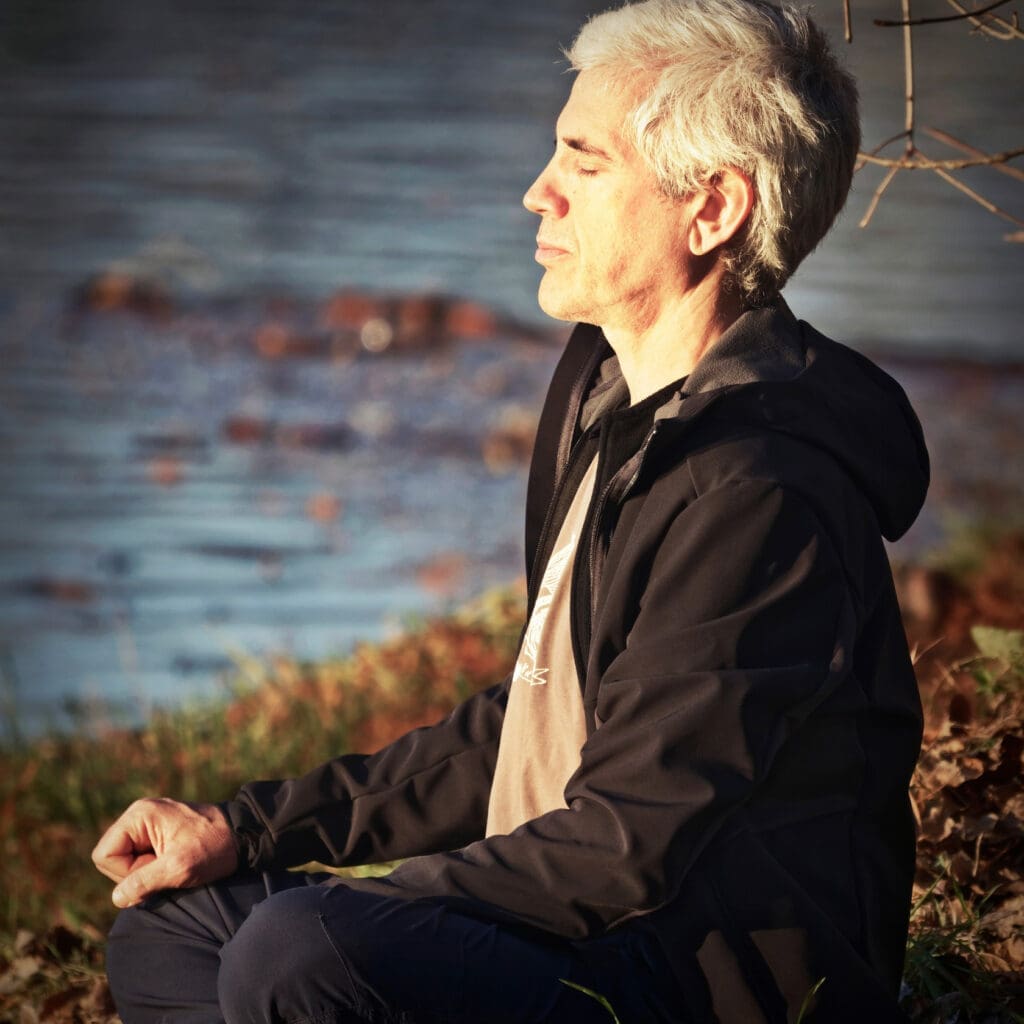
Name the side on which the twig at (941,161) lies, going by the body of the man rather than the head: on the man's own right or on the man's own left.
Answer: on the man's own right

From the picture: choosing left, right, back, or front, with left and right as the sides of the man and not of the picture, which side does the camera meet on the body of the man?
left

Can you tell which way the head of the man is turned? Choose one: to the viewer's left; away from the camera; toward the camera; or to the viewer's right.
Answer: to the viewer's left
